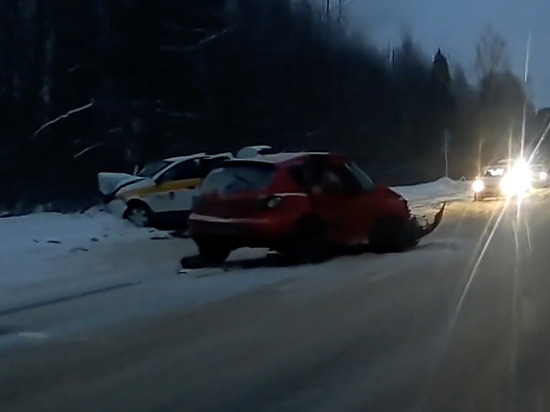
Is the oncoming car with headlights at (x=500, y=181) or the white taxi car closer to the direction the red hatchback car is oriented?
the oncoming car with headlights

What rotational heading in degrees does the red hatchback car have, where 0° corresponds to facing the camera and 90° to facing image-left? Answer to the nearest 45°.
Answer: approximately 225°

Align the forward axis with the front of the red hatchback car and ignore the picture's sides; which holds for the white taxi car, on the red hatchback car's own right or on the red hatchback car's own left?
on the red hatchback car's own left

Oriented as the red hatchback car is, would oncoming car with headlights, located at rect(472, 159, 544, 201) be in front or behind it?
in front
